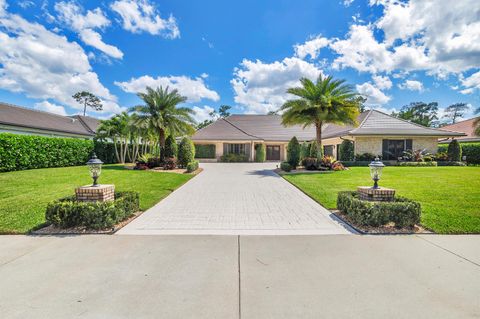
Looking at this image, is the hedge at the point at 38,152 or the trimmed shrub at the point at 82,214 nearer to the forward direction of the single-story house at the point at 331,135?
the trimmed shrub

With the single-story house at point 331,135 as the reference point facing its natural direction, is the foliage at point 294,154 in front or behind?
in front

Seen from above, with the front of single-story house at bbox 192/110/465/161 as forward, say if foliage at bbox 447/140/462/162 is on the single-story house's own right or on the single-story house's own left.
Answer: on the single-story house's own left

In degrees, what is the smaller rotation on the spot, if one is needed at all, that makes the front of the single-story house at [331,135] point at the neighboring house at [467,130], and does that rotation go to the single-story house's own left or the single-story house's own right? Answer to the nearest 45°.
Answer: approximately 135° to the single-story house's own left

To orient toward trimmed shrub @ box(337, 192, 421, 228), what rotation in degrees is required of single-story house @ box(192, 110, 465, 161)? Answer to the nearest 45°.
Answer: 0° — it already faces it

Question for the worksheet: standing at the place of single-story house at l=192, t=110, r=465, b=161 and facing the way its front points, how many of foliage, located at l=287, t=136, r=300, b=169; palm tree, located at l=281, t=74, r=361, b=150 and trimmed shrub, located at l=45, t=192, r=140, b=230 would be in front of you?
3

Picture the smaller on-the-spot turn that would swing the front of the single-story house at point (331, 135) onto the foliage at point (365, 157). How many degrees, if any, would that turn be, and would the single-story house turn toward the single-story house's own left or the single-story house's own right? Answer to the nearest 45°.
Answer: approximately 45° to the single-story house's own left

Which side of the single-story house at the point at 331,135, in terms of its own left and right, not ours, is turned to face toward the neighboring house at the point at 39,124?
right

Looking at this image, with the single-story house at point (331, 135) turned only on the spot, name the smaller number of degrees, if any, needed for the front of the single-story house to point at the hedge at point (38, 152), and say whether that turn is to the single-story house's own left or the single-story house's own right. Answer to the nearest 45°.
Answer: approximately 45° to the single-story house's own right

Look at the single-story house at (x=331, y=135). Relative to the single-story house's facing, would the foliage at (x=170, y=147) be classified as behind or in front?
in front

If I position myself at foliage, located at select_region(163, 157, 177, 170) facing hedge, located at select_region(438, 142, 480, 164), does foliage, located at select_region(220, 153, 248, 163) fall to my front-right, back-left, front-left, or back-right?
front-left

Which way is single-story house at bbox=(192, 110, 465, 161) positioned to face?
toward the camera

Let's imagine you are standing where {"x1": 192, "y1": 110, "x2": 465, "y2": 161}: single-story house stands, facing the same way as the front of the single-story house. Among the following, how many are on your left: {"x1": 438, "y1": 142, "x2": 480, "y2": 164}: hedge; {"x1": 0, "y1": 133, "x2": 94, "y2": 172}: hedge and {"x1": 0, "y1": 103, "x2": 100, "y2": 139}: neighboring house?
1
